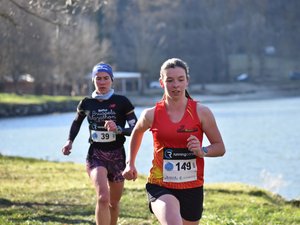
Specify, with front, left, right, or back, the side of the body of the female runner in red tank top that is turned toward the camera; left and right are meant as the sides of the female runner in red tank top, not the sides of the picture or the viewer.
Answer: front

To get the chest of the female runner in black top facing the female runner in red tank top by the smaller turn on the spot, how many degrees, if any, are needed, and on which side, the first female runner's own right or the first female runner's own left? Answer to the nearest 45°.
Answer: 0° — they already face them

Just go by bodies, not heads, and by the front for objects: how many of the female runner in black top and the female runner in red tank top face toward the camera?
2

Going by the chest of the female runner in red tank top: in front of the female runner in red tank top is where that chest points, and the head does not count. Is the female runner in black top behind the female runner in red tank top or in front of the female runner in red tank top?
behind
